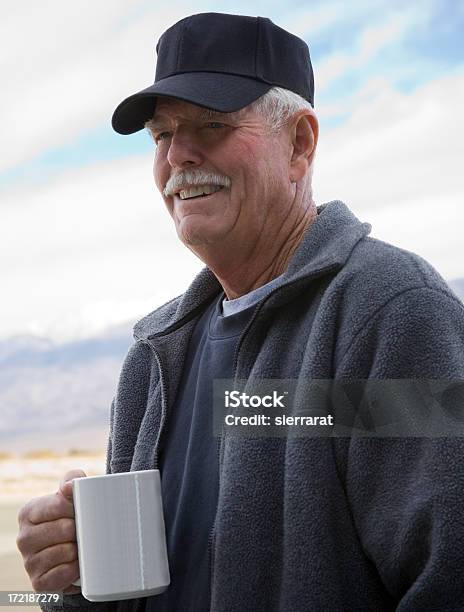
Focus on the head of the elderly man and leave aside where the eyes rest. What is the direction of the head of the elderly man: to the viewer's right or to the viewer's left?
to the viewer's left

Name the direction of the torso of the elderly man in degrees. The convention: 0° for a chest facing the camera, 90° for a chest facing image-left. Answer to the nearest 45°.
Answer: approximately 45°
